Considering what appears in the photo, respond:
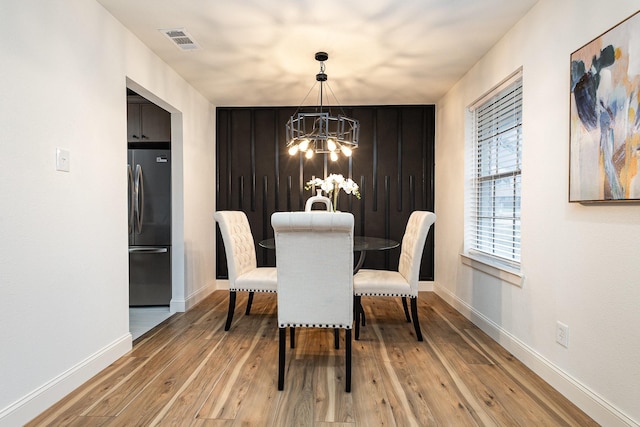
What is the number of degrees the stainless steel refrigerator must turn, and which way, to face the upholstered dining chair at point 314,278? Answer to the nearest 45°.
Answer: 0° — it already faces it

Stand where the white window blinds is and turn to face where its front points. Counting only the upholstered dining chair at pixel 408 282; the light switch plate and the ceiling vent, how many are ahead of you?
3

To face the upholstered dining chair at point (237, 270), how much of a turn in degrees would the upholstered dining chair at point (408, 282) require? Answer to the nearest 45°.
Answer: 0° — it already faces it

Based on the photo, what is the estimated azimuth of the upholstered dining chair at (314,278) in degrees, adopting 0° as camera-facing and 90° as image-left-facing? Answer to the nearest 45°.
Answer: approximately 180°

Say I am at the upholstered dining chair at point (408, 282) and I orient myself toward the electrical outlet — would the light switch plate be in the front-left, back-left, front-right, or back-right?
back-right

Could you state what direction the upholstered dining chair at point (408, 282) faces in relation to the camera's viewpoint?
facing to the left of the viewer

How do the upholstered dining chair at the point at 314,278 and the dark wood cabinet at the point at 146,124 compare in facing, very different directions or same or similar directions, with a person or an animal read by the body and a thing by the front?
very different directions

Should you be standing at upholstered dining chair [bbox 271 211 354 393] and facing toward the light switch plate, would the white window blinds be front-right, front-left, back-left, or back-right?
back-right

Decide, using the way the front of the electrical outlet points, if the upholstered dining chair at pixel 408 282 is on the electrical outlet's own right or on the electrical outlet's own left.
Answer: on the electrical outlet's own right

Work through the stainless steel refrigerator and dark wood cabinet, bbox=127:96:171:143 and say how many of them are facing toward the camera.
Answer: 2

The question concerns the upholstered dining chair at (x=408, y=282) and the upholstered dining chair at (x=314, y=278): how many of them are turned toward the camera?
0
